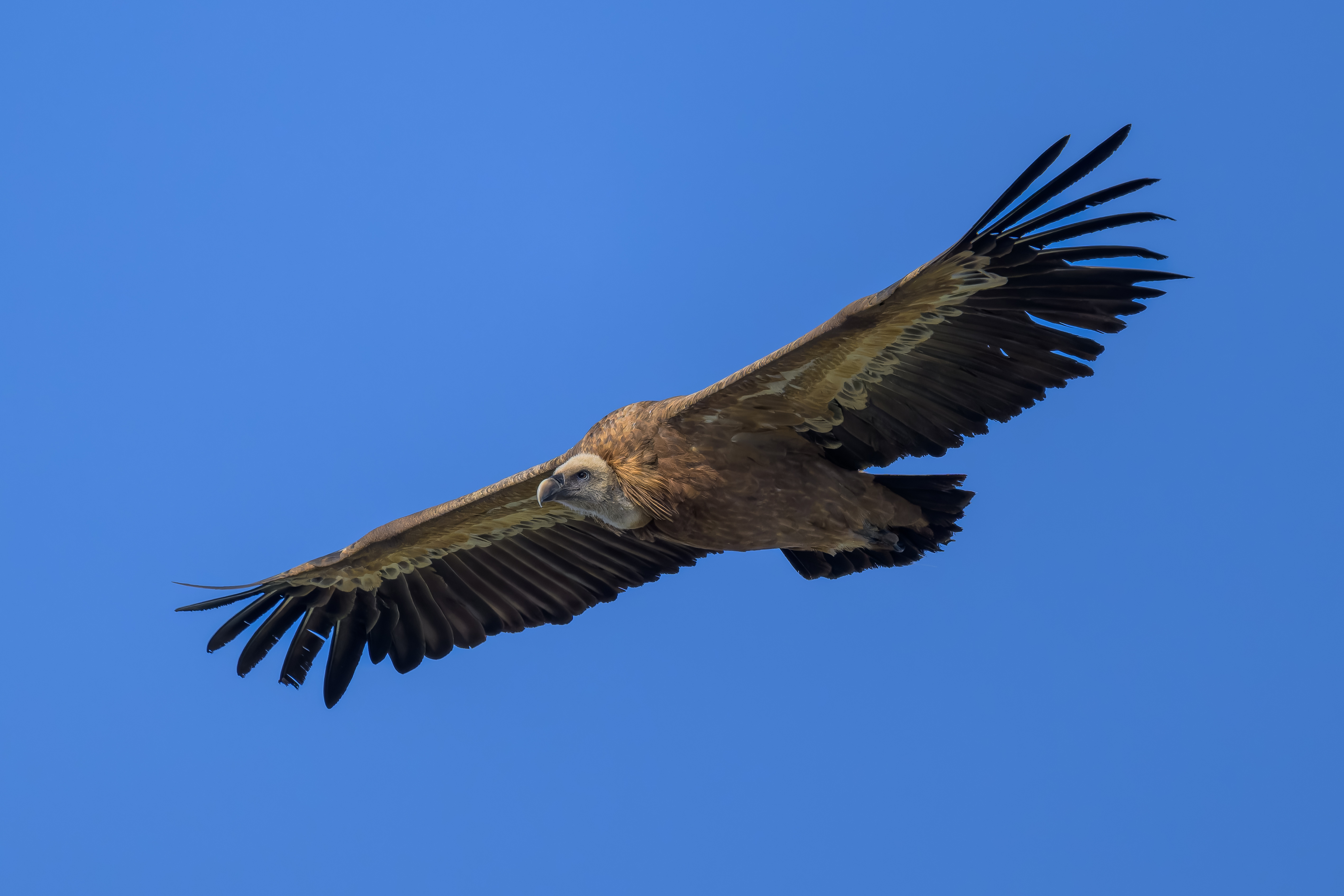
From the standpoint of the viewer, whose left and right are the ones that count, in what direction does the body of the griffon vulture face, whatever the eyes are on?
facing the viewer and to the left of the viewer
